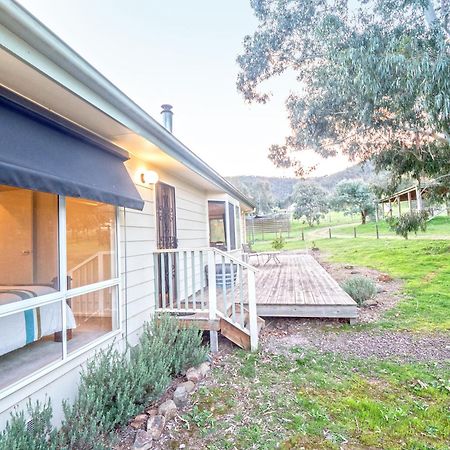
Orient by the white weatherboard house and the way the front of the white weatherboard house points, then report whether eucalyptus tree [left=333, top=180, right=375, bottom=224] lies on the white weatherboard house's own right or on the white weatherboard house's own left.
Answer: on the white weatherboard house's own left

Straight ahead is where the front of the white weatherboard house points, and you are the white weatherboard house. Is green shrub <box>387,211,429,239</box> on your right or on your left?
on your left

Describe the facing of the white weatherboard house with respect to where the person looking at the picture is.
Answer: facing the viewer and to the right of the viewer

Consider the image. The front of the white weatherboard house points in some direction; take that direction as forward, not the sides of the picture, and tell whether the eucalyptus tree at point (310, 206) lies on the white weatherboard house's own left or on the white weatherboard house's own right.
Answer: on the white weatherboard house's own left
